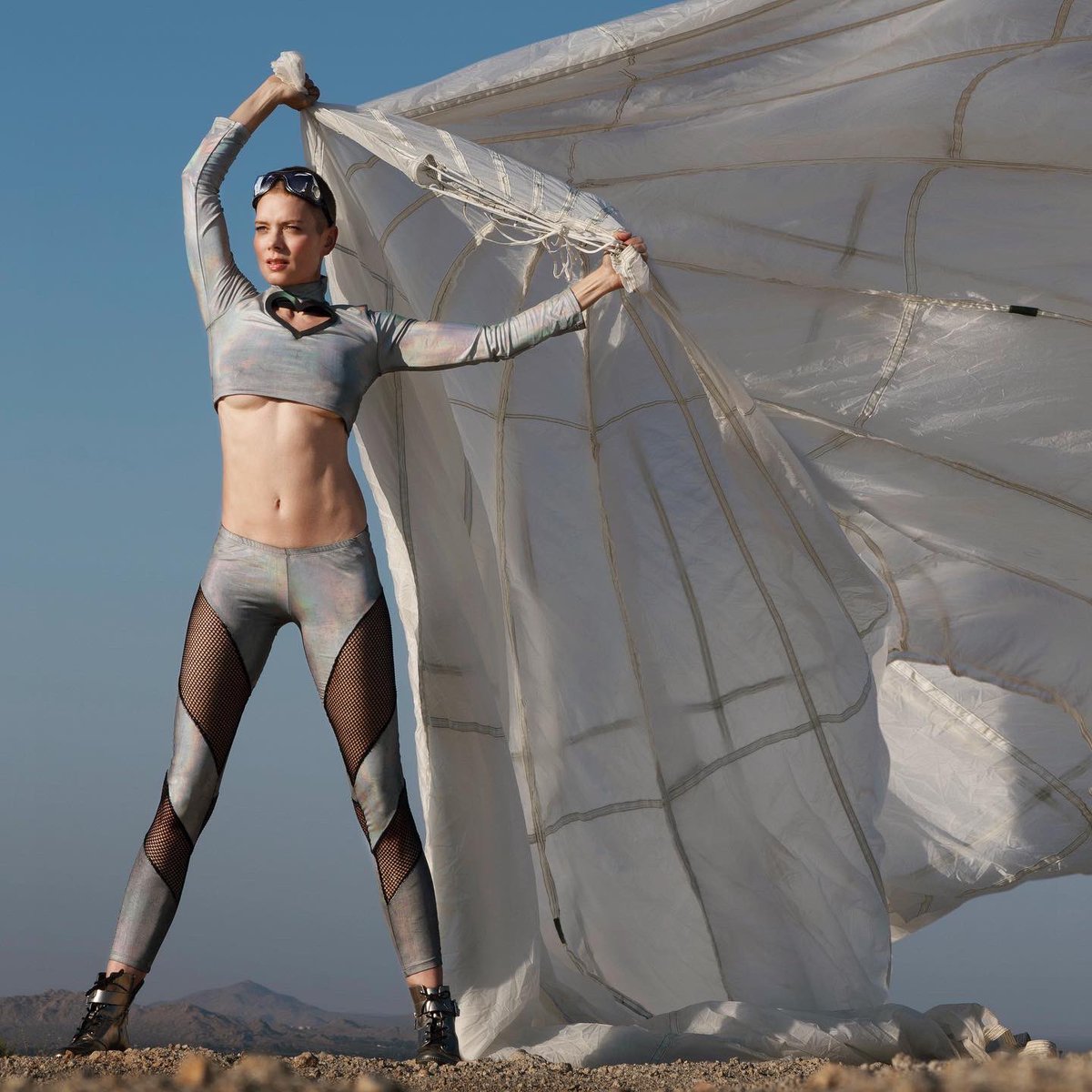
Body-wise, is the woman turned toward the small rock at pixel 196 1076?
yes

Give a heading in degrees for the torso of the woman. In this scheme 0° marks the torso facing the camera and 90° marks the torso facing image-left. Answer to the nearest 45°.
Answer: approximately 0°
